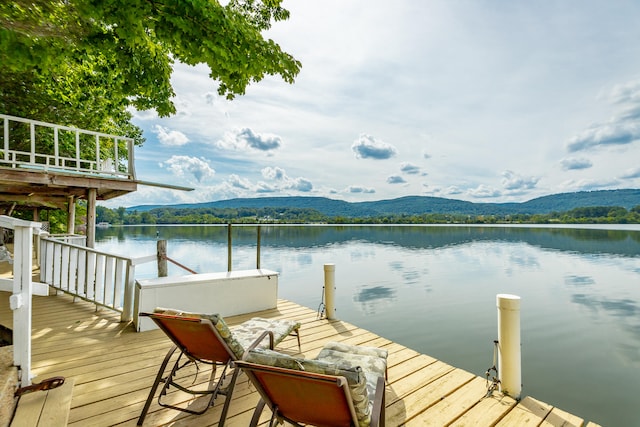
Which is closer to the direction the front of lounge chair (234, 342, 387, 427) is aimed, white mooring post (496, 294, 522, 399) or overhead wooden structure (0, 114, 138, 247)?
the white mooring post

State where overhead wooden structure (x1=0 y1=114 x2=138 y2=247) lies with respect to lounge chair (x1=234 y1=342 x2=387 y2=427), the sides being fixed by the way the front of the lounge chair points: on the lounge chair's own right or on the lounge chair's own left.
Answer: on the lounge chair's own left

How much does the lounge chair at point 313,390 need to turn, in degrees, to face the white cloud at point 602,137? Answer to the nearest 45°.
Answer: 0° — it already faces it

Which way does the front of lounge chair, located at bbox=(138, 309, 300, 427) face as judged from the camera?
facing away from the viewer and to the right of the viewer

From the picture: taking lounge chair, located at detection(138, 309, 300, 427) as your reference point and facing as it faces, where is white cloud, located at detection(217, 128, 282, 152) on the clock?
The white cloud is roughly at 11 o'clock from the lounge chair.

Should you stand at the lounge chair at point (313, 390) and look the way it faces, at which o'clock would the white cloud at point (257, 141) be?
The white cloud is roughly at 10 o'clock from the lounge chair.

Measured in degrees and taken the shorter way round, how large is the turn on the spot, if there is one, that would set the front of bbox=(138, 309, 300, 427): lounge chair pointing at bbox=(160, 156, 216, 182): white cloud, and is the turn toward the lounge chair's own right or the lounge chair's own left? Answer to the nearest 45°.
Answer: approximately 45° to the lounge chair's own left

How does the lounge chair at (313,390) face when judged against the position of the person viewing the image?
facing away from the viewer and to the right of the viewer

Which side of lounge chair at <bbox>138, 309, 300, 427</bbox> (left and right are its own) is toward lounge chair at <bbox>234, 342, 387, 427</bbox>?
right

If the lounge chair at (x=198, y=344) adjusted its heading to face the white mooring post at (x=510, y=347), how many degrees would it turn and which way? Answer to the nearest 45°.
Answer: approximately 45° to its right
